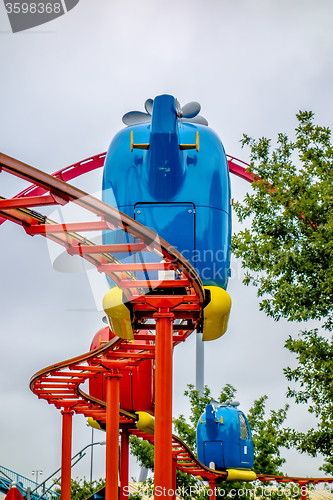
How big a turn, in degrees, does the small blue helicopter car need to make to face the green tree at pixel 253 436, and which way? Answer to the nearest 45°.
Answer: approximately 45° to its left
